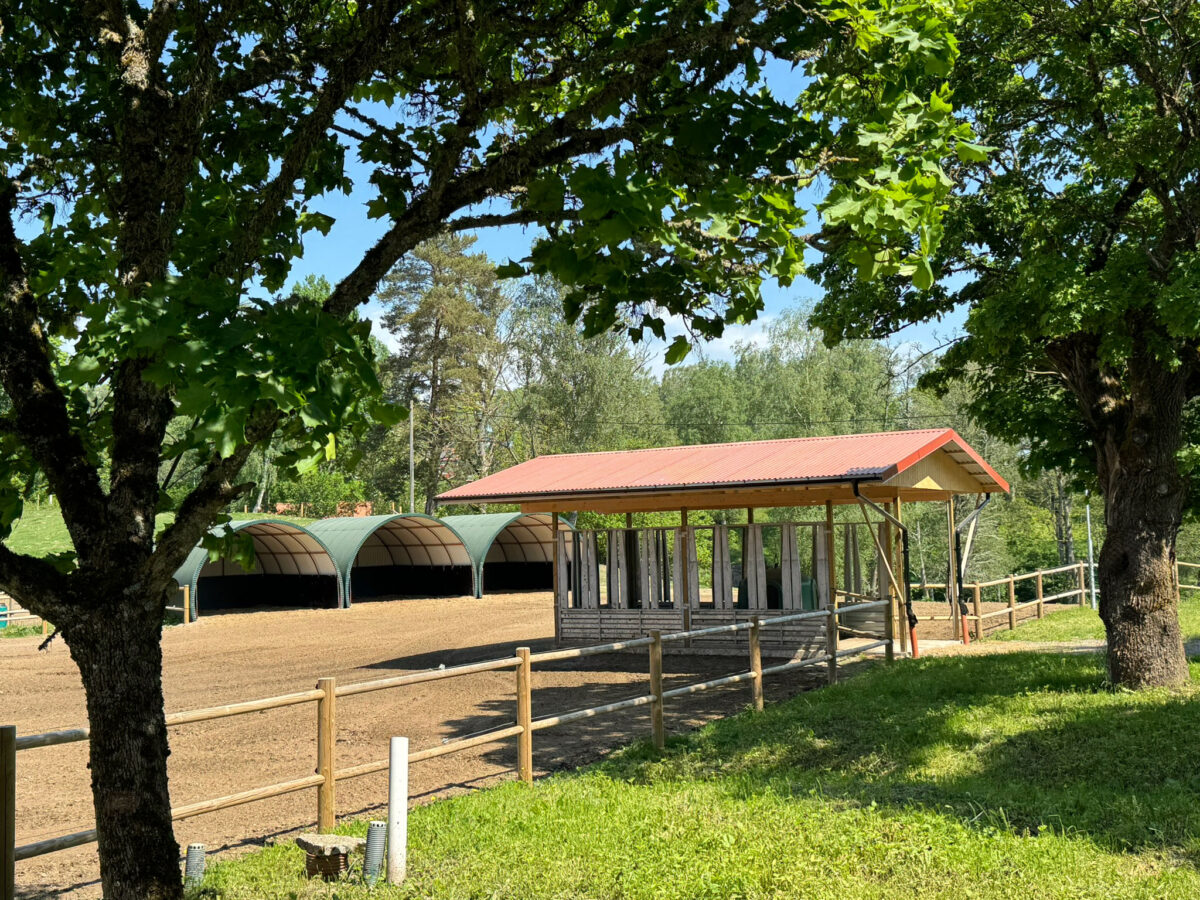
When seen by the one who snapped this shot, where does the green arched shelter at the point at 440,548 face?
facing the viewer and to the right of the viewer

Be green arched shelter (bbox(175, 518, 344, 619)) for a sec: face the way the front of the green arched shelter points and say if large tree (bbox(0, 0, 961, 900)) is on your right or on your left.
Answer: on your right

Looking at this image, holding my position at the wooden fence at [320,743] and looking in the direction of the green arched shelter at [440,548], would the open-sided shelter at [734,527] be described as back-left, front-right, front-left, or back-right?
front-right

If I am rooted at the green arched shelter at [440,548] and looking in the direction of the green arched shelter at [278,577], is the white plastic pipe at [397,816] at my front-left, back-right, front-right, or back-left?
front-left

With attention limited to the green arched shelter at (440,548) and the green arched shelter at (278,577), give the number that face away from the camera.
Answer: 0

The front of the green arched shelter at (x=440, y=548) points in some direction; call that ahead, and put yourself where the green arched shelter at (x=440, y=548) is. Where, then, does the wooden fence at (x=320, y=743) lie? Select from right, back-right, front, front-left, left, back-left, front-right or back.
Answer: front-right

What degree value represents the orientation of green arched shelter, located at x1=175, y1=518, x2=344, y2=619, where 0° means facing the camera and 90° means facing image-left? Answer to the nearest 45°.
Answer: approximately 315°

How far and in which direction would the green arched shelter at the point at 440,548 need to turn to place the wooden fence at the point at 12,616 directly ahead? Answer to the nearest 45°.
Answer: approximately 90° to its right

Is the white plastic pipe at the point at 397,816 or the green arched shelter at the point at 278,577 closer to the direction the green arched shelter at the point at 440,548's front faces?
the white plastic pipe
